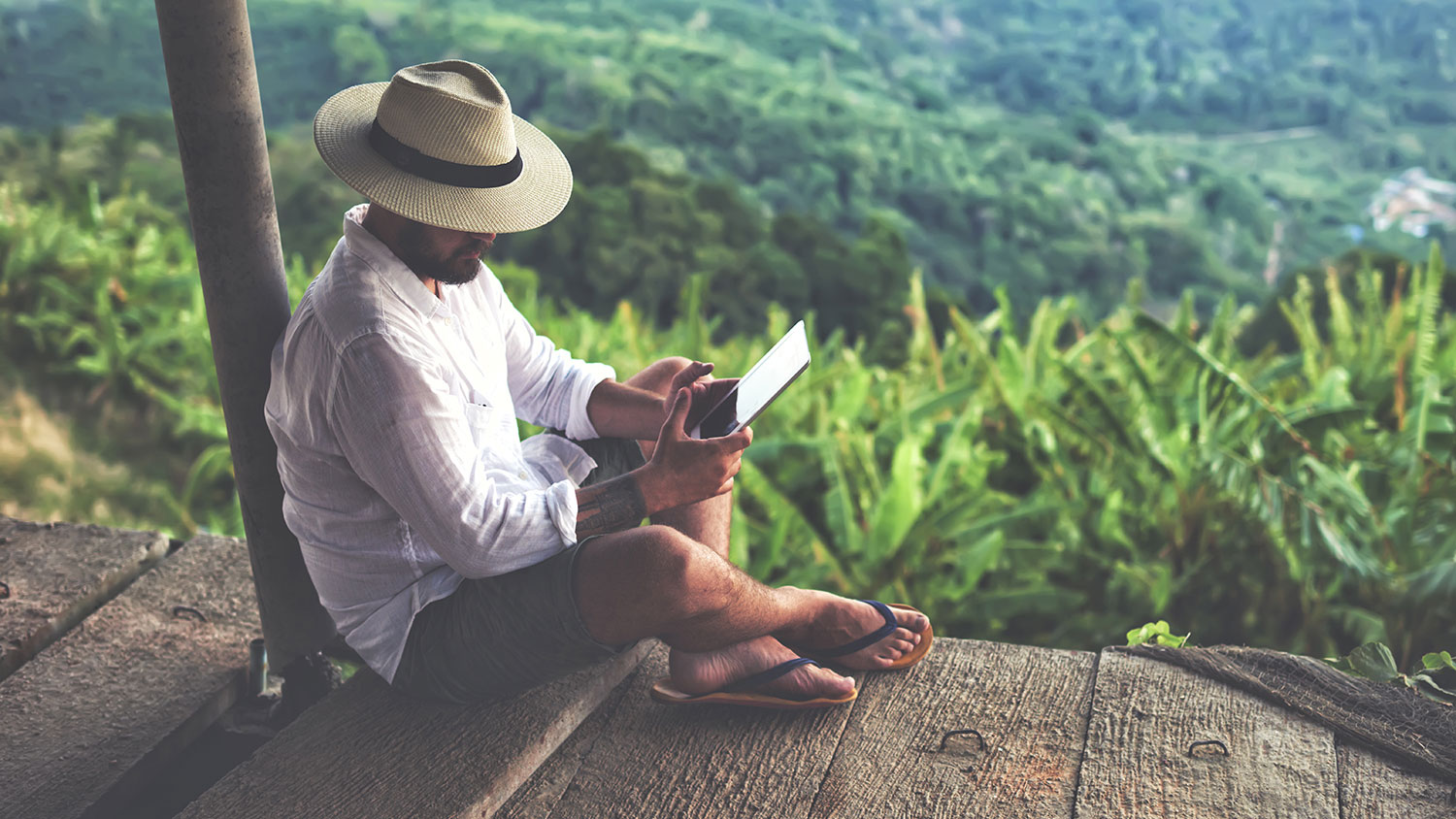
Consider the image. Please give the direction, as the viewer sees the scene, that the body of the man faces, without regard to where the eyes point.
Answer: to the viewer's right

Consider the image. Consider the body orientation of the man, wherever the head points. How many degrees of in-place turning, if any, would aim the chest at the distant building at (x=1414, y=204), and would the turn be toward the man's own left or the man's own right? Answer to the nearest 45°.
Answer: approximately 45° to the man's own left
